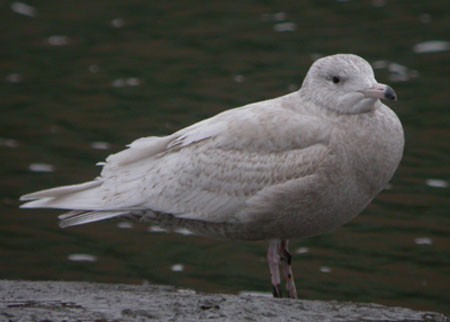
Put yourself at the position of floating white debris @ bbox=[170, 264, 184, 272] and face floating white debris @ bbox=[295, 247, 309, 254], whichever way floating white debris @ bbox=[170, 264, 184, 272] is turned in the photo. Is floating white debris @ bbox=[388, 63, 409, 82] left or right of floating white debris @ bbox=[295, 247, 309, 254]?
left

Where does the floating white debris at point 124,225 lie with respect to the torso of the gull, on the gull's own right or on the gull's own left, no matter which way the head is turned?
on the gull's own left

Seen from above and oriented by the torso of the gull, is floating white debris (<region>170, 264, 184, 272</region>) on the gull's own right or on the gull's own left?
on the gull's own left

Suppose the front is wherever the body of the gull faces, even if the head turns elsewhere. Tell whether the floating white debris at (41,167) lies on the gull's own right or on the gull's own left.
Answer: on the gull's own left

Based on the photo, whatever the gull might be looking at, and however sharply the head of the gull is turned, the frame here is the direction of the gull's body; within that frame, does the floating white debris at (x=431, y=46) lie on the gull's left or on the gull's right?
on the gull's left

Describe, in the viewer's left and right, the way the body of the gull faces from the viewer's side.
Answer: facing to the right of the viewer

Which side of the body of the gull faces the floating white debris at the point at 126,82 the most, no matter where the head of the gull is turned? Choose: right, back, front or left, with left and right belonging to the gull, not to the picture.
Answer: left

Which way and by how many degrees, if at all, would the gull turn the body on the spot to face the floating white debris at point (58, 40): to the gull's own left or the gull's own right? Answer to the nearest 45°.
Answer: approximately 90° to the gull's own left

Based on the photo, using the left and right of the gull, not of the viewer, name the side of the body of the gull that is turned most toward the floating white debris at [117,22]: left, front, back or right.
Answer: left
